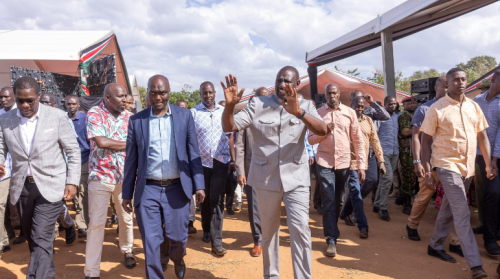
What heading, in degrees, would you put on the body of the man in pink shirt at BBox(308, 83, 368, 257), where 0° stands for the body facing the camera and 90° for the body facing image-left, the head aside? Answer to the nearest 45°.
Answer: approximately 0°

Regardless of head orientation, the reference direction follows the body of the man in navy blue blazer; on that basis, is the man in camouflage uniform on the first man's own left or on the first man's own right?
on the first man's own left

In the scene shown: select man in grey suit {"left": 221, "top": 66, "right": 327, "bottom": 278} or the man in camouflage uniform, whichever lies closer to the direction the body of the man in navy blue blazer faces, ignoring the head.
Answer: the man in grey suit

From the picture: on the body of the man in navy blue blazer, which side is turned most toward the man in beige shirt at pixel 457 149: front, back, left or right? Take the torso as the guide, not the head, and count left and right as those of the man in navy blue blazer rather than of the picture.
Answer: left

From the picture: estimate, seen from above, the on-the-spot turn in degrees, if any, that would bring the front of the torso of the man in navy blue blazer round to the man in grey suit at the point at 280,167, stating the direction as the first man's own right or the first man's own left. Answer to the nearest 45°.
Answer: approximately 90° to the first man's own left

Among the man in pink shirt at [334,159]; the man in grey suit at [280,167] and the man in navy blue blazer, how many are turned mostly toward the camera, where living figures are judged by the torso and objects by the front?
3

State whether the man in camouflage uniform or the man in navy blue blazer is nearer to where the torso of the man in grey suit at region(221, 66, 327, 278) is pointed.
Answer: the man in navy blue blazer

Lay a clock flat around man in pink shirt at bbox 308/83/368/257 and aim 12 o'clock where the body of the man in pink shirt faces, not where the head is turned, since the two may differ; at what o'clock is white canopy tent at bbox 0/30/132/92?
The white canopy tent is roughly at 4 o'clock from the man in pink shirt.

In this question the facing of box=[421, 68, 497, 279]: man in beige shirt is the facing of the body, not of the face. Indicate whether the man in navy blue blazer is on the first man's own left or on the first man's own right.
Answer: on the first man's own right

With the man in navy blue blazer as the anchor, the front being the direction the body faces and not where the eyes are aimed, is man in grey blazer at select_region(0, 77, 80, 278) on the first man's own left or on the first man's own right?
on the first man's own right

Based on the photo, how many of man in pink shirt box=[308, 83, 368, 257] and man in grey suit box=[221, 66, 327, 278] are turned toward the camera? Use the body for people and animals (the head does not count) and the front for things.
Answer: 2

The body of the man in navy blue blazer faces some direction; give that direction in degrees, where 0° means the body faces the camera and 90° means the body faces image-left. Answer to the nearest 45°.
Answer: approximately 0°

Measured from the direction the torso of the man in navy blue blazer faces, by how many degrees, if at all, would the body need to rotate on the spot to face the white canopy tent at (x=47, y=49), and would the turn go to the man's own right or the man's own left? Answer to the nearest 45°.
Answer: approximately 180°

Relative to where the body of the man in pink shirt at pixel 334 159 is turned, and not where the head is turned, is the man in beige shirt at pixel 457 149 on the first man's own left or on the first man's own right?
on the first man's own left
